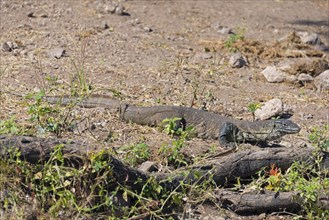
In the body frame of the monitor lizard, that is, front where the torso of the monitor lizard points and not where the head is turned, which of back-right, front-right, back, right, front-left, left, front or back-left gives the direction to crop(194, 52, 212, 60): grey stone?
left

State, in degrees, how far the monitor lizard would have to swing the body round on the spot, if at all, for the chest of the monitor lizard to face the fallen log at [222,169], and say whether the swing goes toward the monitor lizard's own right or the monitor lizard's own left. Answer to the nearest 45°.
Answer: approximately 90° to the monitor lizard's own right

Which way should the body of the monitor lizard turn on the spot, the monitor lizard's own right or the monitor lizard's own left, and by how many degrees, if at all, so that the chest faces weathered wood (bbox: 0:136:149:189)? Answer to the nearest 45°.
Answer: approximately 135° to the monitor lizard's own right

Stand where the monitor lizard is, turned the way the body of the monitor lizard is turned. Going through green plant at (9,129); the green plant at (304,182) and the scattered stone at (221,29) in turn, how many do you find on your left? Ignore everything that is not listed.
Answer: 1

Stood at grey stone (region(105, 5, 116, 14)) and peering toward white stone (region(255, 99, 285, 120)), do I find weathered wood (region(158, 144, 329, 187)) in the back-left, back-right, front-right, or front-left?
front-right

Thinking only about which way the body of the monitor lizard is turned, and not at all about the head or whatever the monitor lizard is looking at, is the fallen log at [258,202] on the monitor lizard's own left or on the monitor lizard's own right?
on the monitor lizard's own right

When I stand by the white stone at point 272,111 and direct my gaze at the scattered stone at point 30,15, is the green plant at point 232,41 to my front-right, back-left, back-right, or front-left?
front-right

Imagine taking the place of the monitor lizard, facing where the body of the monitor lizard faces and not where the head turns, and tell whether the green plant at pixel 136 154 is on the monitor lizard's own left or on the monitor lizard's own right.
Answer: on the monitor lizard's own right

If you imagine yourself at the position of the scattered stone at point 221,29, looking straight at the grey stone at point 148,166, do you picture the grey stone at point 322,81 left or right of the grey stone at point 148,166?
left

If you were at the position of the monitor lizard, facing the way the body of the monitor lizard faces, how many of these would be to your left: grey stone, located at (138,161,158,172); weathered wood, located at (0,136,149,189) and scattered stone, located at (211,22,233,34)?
1

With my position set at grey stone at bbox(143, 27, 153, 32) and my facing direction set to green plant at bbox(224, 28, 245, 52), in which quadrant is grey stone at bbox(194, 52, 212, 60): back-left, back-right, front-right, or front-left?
front-right

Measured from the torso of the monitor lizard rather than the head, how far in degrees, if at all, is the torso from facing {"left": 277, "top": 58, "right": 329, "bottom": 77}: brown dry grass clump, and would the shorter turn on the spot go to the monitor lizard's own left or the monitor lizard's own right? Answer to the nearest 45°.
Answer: approximately 45° to the monitor lizard's own left

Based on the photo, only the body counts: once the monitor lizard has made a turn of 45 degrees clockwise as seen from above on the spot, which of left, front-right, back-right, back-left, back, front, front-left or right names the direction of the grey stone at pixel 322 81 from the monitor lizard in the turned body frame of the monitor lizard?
left

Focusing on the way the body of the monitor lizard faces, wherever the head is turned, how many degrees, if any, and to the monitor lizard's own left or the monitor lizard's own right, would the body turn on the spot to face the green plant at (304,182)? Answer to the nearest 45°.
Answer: approximately 45° to the monitor lizard's own right

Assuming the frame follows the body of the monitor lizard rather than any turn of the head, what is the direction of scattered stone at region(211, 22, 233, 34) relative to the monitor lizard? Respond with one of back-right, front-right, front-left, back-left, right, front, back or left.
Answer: left

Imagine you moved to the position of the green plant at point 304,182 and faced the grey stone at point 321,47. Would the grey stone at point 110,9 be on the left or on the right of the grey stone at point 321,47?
left

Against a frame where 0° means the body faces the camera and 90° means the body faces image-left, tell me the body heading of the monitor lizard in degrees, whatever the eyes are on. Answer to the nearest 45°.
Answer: approximately 270°

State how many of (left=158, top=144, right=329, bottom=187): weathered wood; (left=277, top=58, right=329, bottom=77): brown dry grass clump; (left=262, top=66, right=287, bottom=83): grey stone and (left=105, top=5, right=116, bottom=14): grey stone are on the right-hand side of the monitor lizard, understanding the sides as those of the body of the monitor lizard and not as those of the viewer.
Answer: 1

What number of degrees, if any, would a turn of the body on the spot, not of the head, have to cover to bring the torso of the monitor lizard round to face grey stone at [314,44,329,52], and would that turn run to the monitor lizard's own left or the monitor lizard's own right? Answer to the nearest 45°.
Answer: approximately 45° to the monitor lizard's own left
